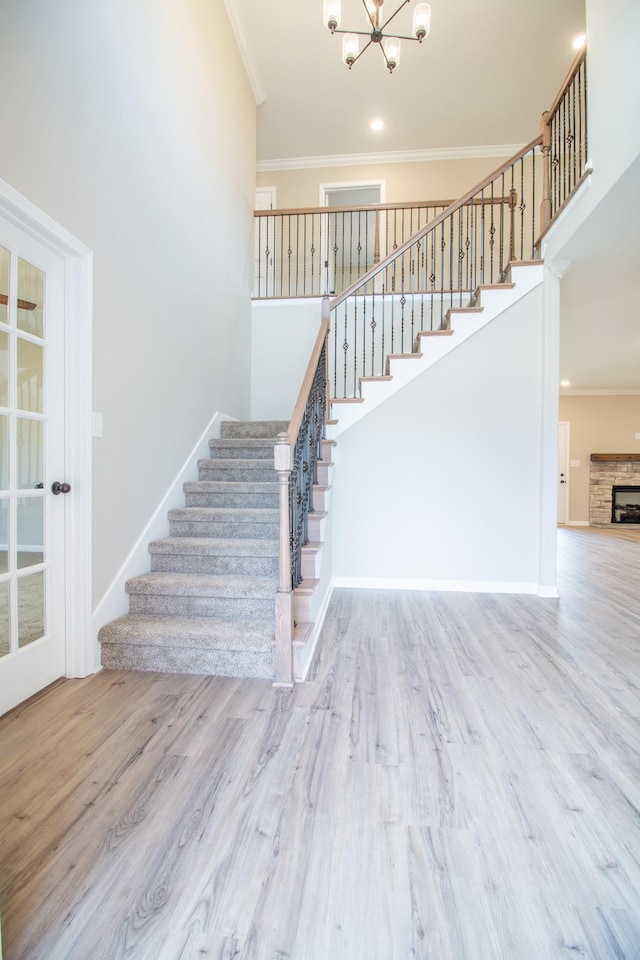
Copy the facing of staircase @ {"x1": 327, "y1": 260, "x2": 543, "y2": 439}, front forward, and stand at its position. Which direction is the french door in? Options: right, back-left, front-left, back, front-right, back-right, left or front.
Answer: front-left

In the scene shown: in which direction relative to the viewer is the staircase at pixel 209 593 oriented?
toward the camera

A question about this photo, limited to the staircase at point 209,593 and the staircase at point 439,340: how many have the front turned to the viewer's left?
1

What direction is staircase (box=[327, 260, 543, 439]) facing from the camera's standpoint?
to the viewer's left

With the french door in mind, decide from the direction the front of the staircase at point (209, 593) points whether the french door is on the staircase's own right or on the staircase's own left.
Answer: on the staircase's own right

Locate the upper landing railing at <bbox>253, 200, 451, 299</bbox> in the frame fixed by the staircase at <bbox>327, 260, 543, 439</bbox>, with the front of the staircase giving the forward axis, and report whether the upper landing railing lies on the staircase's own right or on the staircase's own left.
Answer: on the staircase's own right

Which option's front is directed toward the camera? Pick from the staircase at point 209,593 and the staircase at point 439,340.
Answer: the staircase at point 209,593

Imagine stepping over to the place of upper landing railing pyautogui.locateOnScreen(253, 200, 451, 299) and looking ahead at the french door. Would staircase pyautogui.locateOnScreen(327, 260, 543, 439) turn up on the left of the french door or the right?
left
